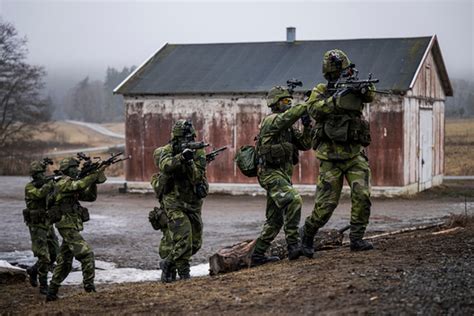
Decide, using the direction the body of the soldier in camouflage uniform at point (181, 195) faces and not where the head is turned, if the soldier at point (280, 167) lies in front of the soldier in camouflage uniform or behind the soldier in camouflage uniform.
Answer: in front

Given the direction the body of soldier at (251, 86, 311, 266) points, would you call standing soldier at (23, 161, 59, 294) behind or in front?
behind

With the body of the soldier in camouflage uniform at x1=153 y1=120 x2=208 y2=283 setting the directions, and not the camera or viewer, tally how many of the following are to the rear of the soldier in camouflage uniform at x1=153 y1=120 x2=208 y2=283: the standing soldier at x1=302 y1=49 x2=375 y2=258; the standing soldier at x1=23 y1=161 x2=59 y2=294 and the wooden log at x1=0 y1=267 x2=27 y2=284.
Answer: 2

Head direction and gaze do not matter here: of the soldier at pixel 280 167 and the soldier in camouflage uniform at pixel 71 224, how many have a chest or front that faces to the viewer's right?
2

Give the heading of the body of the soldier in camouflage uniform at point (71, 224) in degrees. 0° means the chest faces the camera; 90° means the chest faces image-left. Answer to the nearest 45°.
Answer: approximately 270°

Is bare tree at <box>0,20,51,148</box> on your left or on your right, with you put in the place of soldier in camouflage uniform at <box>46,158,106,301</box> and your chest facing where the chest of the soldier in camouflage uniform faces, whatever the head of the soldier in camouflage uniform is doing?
on your left
